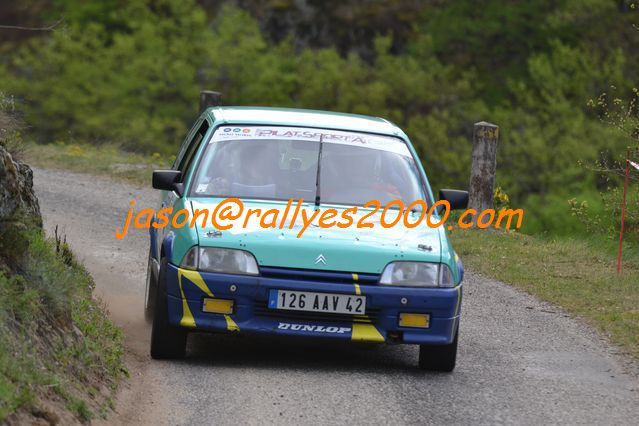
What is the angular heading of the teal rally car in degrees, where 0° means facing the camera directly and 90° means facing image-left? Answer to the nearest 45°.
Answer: approximately 0°

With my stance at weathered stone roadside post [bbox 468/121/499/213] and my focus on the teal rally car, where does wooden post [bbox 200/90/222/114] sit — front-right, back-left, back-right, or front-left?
back-right

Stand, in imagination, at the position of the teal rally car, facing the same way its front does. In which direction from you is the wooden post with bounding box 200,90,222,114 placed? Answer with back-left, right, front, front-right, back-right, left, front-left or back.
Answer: back

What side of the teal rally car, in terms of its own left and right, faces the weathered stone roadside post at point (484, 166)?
back
